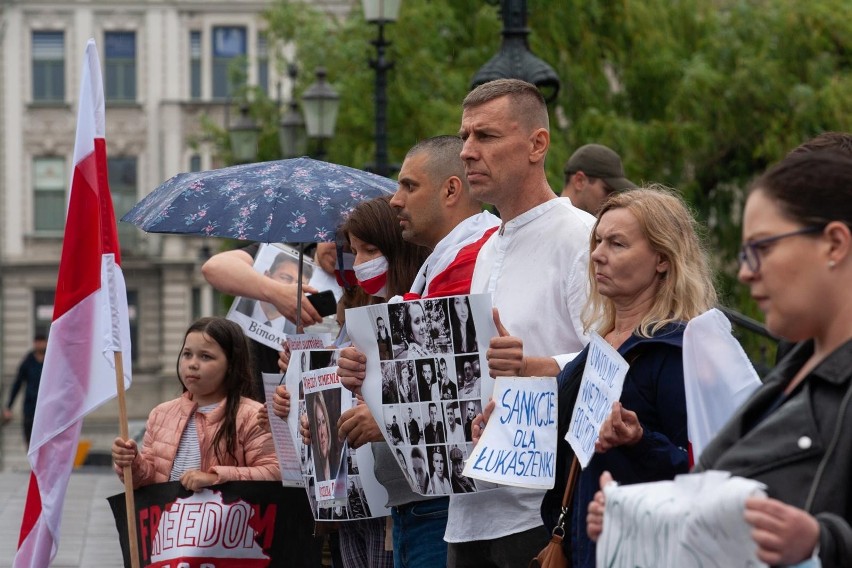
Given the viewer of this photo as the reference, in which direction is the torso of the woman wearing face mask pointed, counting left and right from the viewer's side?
facing the viewer and to the left of the viewer

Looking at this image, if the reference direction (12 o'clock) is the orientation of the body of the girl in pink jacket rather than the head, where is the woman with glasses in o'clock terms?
The woman with glasses is roughly at 10 o'clock from the girl in pink jacket.

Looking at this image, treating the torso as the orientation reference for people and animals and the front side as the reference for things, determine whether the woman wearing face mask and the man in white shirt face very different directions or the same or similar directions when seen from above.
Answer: same or similar directions

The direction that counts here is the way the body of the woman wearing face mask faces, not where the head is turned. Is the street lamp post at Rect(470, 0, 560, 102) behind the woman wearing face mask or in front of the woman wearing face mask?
behind

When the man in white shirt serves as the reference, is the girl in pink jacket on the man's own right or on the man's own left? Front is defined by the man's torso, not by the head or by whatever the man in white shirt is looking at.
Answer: on the man's own right

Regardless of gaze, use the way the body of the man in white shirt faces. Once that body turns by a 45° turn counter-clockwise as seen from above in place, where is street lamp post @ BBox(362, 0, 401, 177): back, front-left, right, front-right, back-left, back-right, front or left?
back

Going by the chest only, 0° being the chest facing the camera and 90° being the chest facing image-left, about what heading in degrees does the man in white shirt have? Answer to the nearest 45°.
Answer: approximately 45°

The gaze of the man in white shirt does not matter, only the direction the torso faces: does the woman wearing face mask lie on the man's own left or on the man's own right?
on the man's own right

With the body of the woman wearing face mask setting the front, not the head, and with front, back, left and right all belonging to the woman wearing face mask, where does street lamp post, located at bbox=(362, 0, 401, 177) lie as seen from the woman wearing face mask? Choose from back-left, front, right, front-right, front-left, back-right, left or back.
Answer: back-right

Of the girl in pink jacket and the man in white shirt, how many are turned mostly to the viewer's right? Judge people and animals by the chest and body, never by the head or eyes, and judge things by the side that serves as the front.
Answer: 0

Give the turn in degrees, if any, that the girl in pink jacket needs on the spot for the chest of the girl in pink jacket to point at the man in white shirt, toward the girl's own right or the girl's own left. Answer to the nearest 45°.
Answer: approximately 90° to the girl's own left

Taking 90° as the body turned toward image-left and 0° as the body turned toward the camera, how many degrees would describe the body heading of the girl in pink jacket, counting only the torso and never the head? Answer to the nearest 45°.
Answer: approximately 45°

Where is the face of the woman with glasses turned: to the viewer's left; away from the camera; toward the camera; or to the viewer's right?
to the viewer's left

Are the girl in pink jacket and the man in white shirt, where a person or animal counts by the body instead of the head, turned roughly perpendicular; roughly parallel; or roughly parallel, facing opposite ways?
roughly parallel

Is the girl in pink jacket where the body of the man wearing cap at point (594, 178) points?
no
